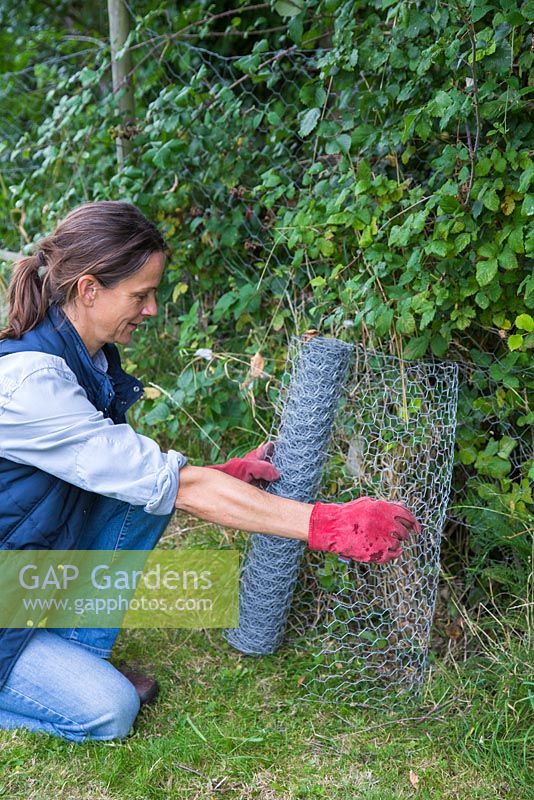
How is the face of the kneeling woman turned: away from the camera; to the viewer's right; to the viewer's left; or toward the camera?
to the viewer's right

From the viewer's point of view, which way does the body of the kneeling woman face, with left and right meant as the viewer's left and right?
facing to the right of the viewer
